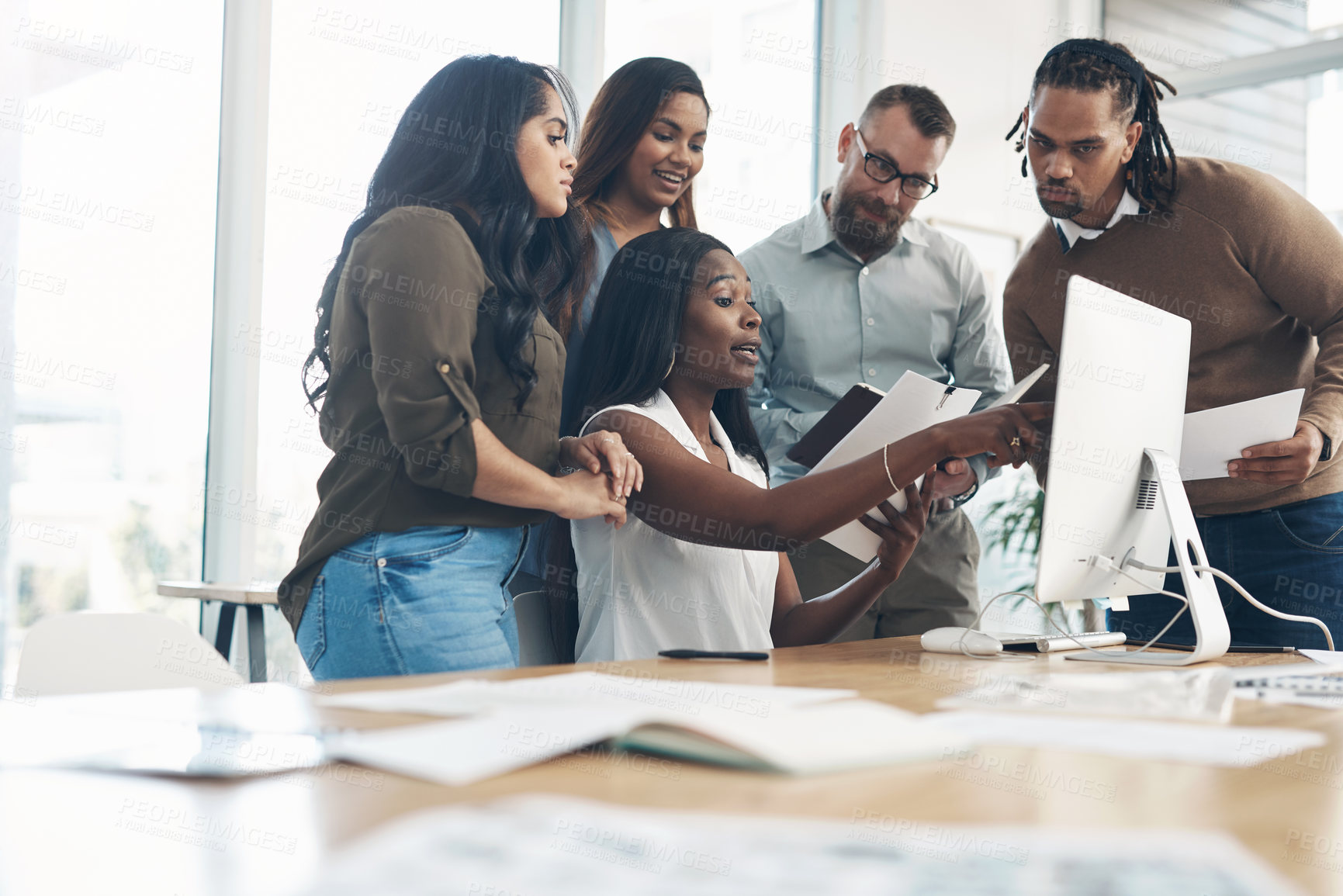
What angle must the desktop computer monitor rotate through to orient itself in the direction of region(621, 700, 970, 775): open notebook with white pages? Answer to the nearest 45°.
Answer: approximately 135° to its left

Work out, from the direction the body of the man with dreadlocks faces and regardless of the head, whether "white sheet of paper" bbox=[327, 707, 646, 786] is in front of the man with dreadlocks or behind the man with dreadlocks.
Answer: in front

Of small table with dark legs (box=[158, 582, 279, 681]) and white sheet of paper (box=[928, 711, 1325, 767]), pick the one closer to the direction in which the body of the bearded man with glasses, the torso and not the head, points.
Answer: the white sheet of paper

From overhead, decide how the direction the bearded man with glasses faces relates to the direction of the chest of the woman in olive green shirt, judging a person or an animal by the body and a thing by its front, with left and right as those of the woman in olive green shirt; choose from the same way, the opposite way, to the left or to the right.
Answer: to the right

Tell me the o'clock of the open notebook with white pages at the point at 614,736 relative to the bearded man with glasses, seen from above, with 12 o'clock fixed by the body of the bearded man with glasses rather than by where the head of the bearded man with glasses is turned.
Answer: The open notebook with white pages is roughly at 12 o'clock from the bearded man with glasses.

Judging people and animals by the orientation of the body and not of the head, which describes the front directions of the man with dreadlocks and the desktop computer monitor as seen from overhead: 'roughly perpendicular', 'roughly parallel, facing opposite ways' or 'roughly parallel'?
roughly perpendicular

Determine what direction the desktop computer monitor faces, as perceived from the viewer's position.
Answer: facing away from the viewer and to the left of the viewer

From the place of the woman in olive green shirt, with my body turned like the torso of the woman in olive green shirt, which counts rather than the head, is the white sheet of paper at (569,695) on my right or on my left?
on my right

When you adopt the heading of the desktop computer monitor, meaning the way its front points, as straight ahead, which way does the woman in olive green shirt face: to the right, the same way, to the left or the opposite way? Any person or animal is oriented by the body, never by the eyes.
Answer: to the right

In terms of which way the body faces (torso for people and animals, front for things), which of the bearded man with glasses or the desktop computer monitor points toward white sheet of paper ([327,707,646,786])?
the bearded man with glasses

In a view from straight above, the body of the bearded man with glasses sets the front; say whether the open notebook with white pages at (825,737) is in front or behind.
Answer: in front

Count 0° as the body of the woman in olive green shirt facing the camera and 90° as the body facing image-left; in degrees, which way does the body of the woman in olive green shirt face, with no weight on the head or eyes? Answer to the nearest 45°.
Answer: approximately 270°

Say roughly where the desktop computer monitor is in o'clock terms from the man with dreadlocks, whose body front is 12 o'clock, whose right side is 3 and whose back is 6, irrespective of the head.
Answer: The desktop computer monitor is roughly at 11 o'clock from the man with dreadlocks.

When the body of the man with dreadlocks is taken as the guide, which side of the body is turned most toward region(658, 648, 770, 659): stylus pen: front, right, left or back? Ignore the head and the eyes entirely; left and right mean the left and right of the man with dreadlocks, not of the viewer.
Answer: front

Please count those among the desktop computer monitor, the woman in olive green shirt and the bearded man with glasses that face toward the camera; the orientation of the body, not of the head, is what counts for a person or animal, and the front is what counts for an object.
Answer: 1
